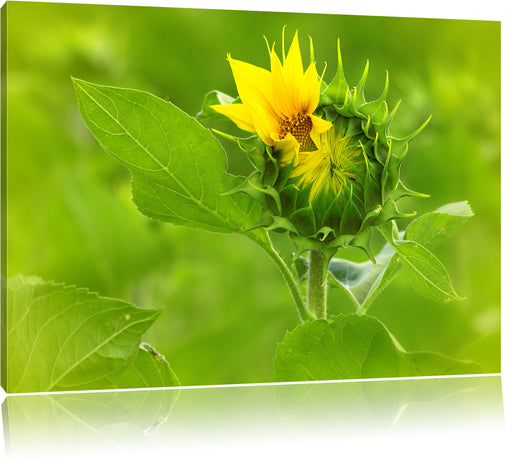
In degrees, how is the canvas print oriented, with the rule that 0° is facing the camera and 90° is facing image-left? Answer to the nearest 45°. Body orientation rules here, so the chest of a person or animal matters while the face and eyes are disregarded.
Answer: approximately 315°
